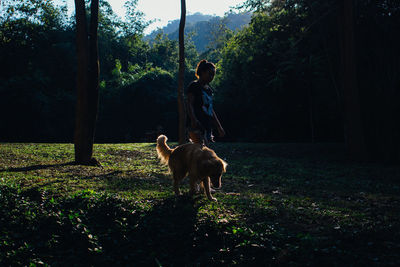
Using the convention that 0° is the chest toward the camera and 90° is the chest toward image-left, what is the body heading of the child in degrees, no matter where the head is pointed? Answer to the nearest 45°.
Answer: approximately 315°

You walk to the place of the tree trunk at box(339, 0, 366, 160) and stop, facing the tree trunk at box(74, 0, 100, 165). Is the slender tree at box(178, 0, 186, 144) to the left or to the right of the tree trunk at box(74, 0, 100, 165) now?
right

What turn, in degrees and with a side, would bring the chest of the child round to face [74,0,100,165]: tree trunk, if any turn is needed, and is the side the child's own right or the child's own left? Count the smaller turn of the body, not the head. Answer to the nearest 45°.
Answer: approximately 180°

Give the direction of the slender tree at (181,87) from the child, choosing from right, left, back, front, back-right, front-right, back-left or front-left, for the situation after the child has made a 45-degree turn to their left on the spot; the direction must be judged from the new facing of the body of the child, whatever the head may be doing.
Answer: left
